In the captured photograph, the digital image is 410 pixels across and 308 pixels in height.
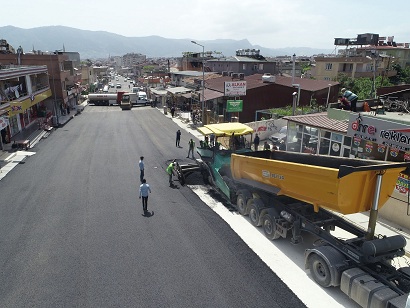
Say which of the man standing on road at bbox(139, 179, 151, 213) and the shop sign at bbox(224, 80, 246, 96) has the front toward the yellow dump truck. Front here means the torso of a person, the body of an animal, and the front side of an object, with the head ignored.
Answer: the shop sign

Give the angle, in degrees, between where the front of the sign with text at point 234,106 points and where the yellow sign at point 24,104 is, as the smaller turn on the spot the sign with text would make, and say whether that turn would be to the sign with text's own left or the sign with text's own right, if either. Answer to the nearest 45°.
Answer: approximately 90° to the sign with text's own right

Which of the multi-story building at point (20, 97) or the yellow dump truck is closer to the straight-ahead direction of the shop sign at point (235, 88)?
the yellow dump truck

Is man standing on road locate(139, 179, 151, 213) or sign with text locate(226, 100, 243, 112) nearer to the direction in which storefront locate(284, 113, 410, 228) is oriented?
the man standing on road

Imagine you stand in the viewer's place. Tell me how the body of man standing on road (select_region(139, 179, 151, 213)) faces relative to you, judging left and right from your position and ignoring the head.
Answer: facing away from the viewer

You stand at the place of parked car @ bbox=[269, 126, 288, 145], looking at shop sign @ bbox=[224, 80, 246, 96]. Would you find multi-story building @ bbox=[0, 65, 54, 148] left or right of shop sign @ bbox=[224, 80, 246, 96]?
left

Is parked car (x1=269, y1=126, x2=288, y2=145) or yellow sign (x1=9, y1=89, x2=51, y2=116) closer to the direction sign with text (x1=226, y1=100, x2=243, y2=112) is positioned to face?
the parked car

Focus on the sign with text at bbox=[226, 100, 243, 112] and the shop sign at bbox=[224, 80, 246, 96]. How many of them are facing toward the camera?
2

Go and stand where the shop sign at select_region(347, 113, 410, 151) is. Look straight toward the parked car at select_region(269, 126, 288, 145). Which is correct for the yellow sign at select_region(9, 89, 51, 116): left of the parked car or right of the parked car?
left

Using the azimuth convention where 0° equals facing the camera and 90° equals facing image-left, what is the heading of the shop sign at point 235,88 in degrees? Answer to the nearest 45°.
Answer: approximately 0°

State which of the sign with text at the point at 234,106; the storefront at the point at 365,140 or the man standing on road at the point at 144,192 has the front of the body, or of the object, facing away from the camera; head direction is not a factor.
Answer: the man standing on road
